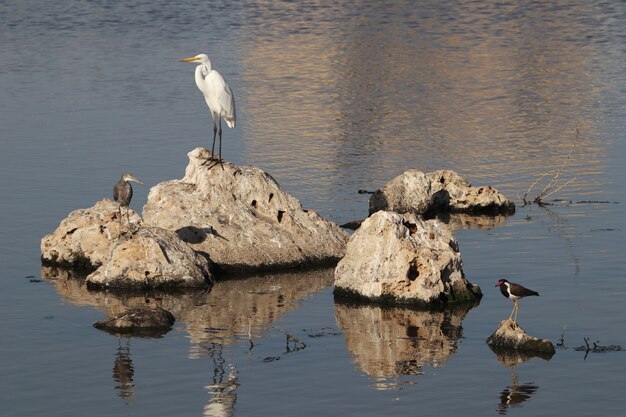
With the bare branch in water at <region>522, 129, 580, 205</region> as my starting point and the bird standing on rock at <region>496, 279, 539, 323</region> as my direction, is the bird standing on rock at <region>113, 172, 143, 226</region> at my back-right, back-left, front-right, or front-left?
front-right

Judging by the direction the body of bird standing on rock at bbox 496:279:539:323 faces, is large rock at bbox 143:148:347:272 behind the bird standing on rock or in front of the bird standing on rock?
in front

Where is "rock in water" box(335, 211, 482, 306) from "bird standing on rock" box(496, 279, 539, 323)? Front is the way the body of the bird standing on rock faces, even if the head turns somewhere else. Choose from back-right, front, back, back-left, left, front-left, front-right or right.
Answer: front-right

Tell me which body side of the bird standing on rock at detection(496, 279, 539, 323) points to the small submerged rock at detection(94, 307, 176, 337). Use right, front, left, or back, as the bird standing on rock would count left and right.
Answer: front

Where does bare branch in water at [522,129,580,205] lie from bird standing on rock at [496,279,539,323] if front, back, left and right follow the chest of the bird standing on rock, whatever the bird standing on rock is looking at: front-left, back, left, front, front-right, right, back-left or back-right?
right

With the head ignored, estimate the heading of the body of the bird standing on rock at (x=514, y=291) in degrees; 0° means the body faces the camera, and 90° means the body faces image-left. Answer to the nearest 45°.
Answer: approximately 90°

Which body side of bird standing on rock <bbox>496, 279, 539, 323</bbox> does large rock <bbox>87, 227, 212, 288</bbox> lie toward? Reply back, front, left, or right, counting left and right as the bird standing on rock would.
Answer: front

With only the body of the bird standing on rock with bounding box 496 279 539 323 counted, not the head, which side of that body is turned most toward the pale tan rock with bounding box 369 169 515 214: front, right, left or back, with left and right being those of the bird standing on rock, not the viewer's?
right

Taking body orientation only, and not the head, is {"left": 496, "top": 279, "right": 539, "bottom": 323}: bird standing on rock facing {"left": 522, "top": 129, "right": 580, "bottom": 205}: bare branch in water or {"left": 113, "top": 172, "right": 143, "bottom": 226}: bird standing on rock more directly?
the bird standing on rock

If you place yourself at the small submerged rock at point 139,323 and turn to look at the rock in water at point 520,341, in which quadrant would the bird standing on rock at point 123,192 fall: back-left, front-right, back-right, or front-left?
back-left
